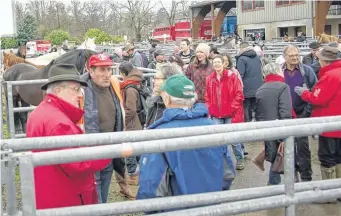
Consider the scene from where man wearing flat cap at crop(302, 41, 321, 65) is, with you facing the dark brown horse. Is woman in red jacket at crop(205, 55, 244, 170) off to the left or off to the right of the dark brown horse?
left

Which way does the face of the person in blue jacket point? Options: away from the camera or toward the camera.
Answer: away from the camera

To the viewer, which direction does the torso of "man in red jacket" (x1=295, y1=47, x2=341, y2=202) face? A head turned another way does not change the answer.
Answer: to the viewer's left

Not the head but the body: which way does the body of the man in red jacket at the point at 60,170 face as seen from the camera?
to the viewer's right
